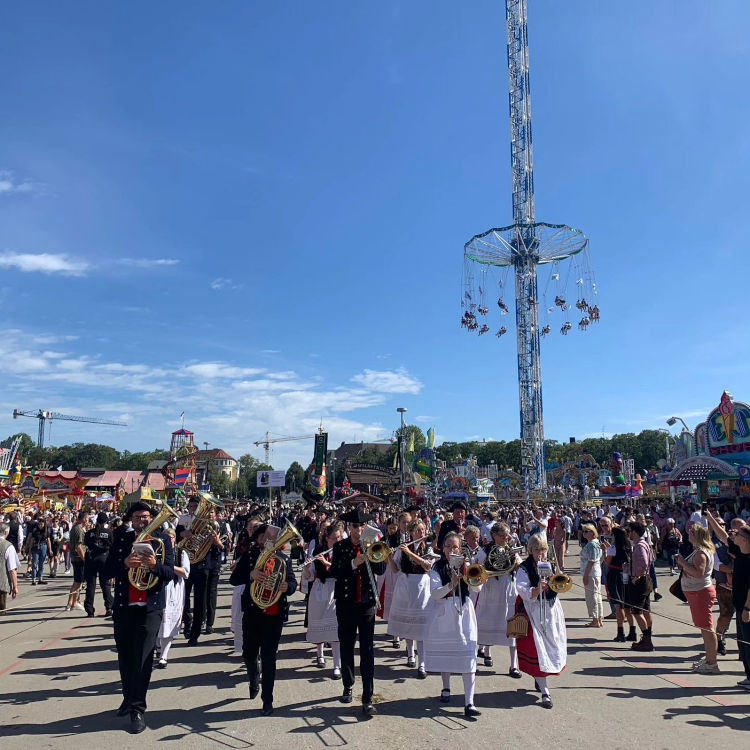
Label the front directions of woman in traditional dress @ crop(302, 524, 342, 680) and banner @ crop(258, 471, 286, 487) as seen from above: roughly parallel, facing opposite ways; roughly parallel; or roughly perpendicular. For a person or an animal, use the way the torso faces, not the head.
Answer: roughly parallel

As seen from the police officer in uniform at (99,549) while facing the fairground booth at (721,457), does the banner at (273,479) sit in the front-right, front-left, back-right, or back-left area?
front-left

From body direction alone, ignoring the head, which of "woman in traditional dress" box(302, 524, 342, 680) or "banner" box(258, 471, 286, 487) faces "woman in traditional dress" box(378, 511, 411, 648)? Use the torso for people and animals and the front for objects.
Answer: the banner

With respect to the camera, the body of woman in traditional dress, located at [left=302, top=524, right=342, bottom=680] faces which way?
toward the camera

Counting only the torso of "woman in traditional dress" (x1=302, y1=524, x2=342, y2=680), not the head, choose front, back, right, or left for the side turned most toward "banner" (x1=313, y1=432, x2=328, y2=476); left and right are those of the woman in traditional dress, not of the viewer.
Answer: back

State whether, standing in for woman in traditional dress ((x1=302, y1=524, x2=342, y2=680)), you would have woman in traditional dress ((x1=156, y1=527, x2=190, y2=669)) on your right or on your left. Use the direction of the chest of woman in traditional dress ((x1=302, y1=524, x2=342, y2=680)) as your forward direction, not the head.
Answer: on your right

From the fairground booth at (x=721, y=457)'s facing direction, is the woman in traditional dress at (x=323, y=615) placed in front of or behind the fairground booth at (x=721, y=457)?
in front

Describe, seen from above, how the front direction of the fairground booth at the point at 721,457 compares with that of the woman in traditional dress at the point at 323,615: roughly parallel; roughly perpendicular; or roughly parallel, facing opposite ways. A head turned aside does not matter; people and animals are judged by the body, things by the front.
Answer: roughly perpendicular

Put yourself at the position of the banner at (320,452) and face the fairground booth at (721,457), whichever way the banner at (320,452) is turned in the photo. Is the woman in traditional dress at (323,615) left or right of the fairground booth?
right

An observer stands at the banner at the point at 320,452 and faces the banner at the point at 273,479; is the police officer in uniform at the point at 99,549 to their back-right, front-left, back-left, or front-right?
front-left

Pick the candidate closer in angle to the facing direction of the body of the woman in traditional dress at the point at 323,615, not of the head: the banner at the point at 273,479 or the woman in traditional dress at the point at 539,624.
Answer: the woman in traditional dress

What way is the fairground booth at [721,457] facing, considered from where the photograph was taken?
facing the viewer and to the left of the viewer

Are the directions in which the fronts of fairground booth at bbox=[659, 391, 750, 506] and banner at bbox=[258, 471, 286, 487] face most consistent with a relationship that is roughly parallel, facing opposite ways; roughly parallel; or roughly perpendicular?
roughly perpendicular

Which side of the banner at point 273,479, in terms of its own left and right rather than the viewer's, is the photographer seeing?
front

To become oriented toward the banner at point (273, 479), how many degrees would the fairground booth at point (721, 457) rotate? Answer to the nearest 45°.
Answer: approximately 45° to its right

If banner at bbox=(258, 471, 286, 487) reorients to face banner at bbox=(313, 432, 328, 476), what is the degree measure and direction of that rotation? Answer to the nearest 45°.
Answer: approximately 135° to its left
